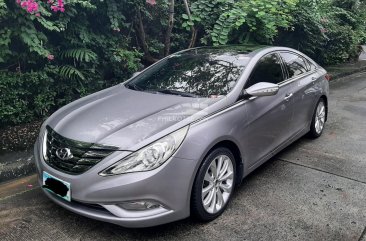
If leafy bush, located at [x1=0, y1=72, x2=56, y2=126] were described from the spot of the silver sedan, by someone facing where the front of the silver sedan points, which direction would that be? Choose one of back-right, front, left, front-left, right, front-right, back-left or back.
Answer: right

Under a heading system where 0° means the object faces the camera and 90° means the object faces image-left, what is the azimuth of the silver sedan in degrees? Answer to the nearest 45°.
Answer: approximately 45°
